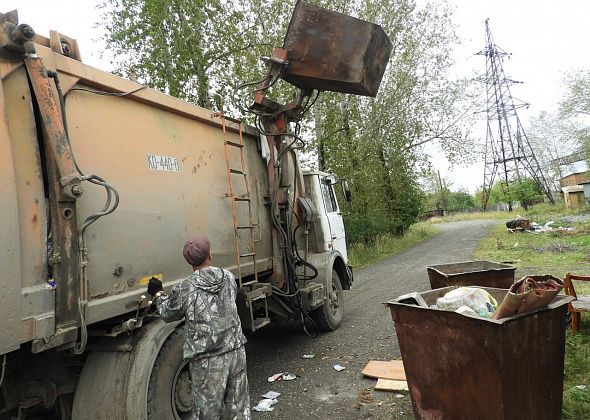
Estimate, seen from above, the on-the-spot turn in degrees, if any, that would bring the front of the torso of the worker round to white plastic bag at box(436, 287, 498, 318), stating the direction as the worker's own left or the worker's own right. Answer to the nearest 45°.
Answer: approximately 90° to the worker's own right

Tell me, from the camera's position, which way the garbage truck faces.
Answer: facing away from the viewer and to the right of the viewer

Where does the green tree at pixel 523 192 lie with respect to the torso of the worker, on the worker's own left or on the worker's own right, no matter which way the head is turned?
on the worker's own right

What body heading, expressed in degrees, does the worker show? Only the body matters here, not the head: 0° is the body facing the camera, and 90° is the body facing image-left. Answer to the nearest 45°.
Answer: approximately 180°

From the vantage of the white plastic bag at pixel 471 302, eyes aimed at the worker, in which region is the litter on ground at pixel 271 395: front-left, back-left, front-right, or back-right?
front-right

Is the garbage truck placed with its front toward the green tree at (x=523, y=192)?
yes

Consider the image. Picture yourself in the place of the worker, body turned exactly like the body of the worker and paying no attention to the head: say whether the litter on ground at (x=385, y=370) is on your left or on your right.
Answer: on your right

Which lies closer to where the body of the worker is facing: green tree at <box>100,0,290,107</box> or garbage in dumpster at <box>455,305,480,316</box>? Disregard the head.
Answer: the green tree

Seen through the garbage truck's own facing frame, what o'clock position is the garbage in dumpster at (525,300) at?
The garbage in dumpster is roughly at 2 o'clock from the garbage truck.

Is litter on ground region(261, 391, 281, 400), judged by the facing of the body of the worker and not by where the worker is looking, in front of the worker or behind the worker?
in front
